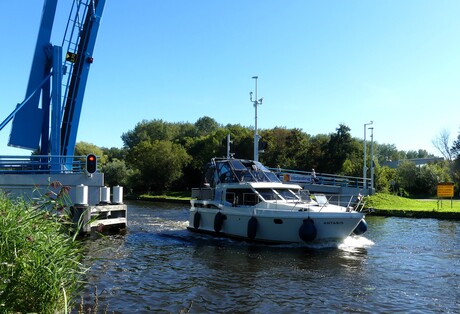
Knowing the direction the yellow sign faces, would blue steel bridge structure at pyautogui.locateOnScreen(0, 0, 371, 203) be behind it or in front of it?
in front

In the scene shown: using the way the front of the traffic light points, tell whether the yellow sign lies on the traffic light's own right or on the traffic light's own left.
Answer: on the traffic light's own left

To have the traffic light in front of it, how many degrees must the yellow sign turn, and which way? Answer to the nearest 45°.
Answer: approximately 45° to its right

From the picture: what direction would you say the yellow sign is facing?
toward the camera

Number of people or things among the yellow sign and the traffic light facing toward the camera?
2

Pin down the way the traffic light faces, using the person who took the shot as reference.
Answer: facing the viewer
